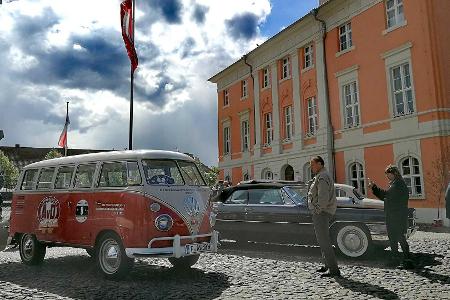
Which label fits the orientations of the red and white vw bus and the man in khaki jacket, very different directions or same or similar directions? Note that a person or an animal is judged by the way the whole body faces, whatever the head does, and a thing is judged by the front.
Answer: very different directions

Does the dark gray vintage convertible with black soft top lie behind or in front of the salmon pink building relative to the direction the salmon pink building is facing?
in front

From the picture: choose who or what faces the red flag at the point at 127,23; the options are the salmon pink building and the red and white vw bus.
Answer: the salmon pink building

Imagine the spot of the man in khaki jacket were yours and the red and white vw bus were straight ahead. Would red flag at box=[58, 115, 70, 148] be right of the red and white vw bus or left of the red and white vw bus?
right

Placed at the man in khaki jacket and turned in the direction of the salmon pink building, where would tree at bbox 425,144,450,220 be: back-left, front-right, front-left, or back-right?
front-right

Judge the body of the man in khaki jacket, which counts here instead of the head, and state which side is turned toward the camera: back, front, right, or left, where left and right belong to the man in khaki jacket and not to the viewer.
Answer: left

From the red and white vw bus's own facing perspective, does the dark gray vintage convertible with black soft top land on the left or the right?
on its left

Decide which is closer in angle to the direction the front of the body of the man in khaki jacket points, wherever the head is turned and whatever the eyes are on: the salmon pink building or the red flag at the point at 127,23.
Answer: the red flag

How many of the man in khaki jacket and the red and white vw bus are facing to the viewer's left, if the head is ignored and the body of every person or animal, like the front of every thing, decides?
1

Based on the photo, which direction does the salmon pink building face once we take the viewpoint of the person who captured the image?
facing the viewer and to the left of the viewer

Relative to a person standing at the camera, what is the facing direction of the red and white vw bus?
facing the viewer and to the right of the viewer

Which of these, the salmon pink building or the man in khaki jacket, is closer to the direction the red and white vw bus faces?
the man in khaki jacket

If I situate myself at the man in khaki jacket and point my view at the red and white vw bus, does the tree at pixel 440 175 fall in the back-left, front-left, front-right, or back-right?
back-right

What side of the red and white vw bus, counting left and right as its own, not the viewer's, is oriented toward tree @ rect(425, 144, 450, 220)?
left

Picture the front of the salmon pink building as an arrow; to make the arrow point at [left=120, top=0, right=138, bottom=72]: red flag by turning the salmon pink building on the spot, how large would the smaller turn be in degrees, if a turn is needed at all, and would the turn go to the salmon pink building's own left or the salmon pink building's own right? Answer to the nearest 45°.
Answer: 0° — it already faces it

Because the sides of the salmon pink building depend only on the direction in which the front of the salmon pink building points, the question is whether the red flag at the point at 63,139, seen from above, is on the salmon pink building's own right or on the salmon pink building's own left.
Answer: on the salmon pink building's own right
